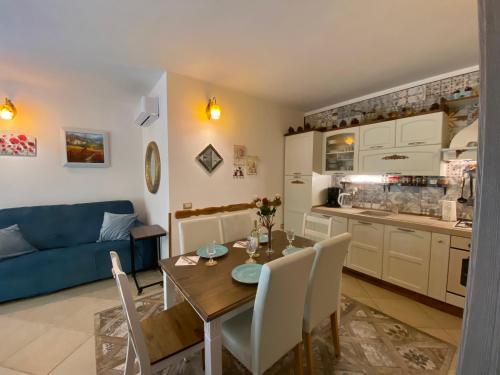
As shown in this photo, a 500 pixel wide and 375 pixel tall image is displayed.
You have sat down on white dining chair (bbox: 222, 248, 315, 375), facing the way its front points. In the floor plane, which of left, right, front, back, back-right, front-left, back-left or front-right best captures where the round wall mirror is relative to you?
front

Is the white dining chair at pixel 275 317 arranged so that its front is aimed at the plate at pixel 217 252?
yes

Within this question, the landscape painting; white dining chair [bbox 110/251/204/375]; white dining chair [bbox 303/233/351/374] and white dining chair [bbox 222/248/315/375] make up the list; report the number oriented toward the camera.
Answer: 1

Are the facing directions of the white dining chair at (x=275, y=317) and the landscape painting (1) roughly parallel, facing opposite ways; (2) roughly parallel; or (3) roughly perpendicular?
roughly parallel, facing opposite ways

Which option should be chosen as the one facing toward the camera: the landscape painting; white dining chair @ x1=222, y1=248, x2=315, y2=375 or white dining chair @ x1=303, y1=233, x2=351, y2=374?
the landscape painting

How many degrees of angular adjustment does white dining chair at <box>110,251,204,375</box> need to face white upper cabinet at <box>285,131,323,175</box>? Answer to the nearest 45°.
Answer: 0° — it already faces it

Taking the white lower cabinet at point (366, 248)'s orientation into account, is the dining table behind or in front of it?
in front

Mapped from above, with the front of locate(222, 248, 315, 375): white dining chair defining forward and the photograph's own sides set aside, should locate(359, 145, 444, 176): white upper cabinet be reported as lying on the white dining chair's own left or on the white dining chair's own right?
on the white dining chair's own right

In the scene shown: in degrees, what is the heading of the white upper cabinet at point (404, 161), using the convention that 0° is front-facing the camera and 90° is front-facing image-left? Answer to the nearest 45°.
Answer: approximately 45°

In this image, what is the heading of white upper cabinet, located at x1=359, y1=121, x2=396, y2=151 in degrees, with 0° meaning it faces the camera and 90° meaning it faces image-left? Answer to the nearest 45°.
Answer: approximately 45°

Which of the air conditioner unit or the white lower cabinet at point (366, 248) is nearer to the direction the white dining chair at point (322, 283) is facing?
the air conditioner unit

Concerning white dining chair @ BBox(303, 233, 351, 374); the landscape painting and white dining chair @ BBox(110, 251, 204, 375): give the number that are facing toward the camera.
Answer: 1

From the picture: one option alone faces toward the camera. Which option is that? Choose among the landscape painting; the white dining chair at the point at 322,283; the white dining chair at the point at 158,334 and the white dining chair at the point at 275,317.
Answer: the landscape painting

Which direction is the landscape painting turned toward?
toward the camera

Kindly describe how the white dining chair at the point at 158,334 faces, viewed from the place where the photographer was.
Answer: facing away from the viewer and to the right of the viewer

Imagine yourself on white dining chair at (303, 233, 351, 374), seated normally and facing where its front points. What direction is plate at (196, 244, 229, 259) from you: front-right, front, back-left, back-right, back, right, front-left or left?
front-left

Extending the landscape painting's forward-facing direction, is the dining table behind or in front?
in front

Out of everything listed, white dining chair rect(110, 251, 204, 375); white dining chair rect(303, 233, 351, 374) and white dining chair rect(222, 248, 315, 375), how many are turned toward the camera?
0

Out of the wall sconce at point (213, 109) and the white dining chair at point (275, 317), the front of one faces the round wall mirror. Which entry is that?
the white dining chair
